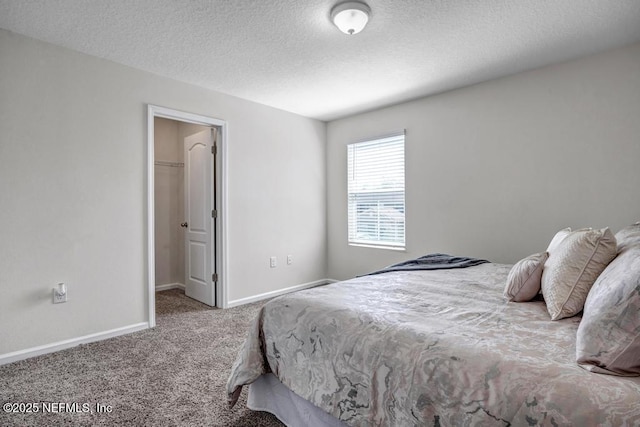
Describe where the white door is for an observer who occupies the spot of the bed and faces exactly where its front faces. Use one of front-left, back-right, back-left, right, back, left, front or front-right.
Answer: front-right

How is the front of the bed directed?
to the viewer's left
